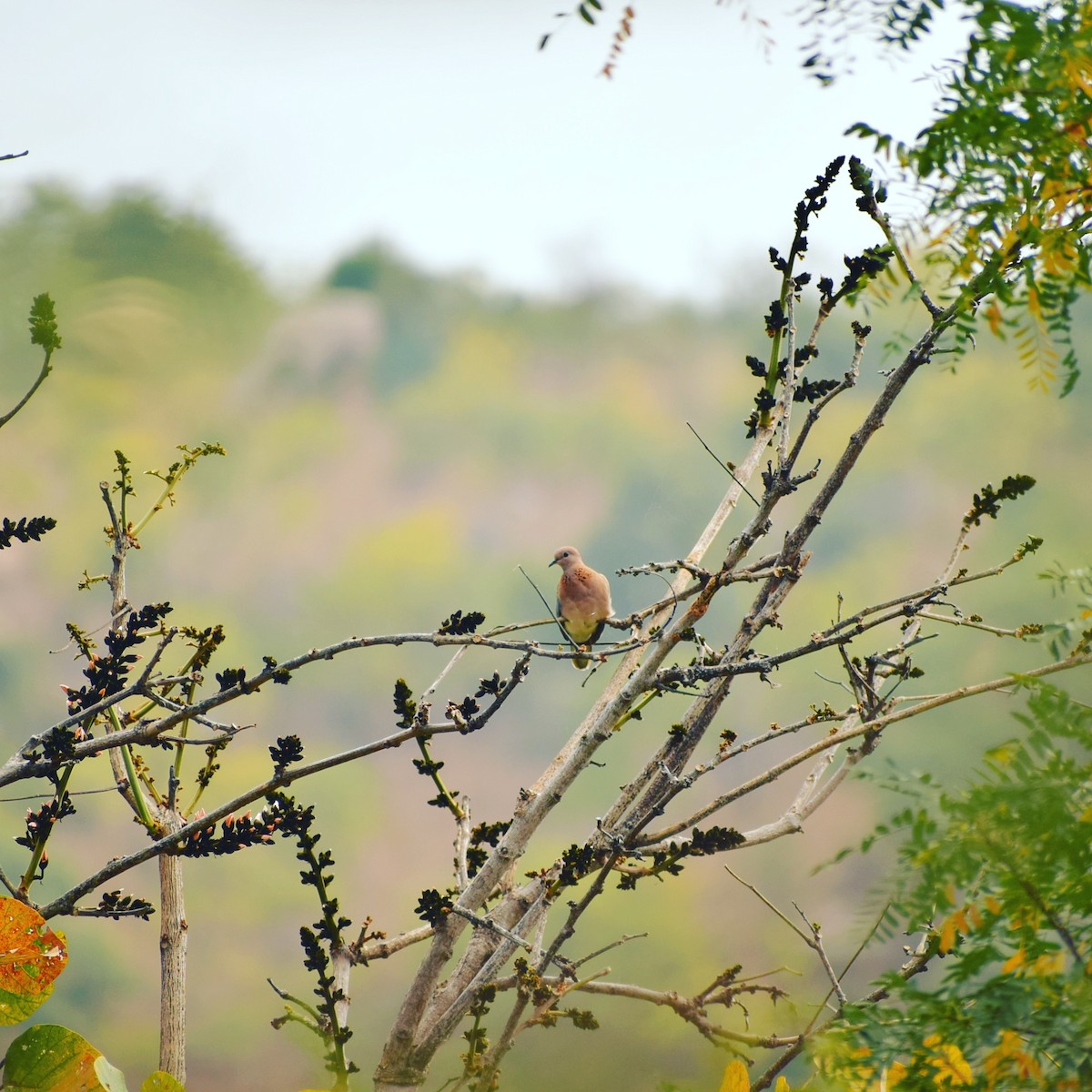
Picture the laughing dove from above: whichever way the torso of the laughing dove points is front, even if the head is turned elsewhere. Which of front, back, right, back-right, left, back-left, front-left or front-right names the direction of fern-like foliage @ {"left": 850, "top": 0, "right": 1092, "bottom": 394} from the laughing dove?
front-left

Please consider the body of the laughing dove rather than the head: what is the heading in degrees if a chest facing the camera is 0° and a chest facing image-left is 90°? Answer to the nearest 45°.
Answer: approximately 45°
